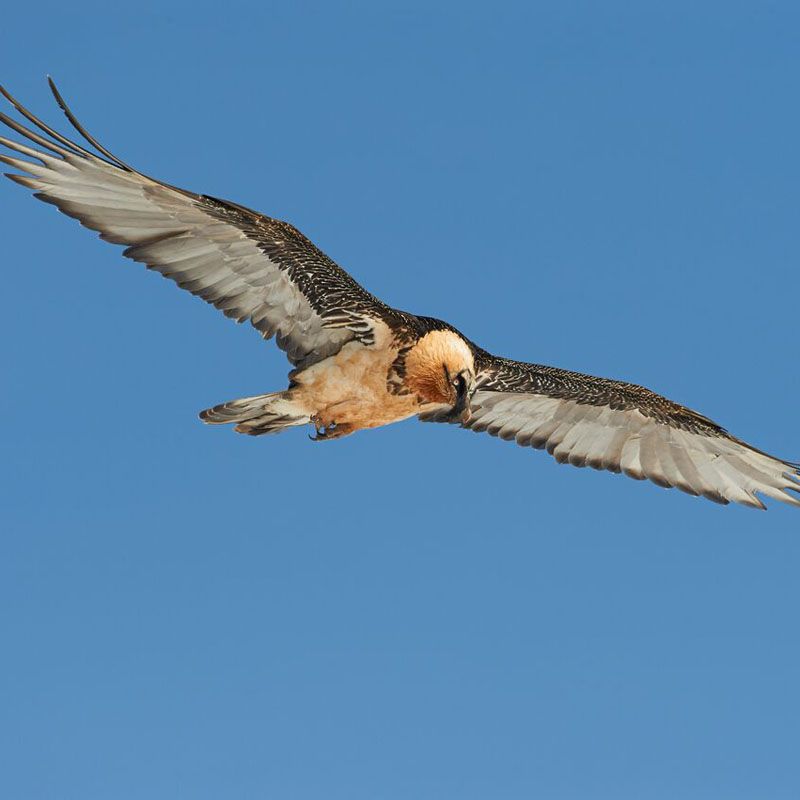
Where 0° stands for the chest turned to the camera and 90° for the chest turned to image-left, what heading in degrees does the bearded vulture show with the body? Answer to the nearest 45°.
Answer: approximately 315°
